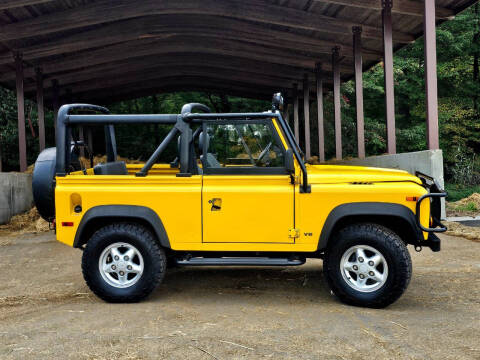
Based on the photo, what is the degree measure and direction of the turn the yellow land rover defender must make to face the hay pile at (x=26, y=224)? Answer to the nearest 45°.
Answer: approximately 135° to its left

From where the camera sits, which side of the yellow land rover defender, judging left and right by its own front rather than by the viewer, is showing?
right
